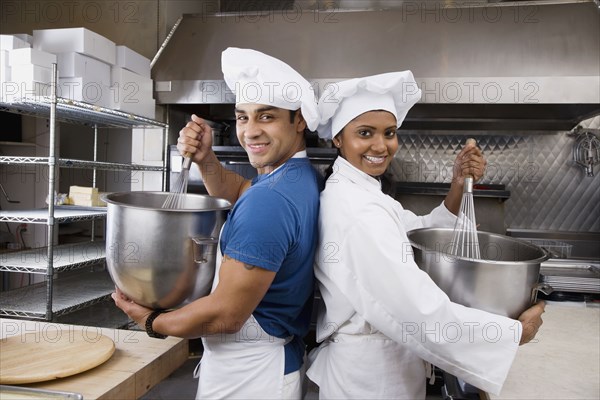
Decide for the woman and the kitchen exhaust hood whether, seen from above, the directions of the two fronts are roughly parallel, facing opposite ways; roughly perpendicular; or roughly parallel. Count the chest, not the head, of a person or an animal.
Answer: roughly perpendicular

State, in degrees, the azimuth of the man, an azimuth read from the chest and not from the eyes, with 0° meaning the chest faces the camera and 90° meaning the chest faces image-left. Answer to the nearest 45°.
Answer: approximately 90°

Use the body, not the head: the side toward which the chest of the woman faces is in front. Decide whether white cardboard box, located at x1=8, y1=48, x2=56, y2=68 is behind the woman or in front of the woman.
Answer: behind

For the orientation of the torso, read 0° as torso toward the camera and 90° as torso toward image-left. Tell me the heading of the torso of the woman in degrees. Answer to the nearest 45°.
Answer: approximately 270°

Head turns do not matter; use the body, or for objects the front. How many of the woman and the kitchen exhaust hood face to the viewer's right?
1

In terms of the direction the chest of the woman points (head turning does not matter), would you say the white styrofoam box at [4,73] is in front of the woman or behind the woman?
behind

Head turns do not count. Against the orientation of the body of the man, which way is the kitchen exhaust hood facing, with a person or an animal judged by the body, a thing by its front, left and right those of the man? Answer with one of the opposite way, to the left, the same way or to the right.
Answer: to the left

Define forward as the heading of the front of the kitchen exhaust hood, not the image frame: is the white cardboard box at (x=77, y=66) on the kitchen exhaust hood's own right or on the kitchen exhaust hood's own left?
on the kitchen exhaust hood's own right

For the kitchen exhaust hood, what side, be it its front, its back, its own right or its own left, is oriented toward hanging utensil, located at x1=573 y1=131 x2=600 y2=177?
left
